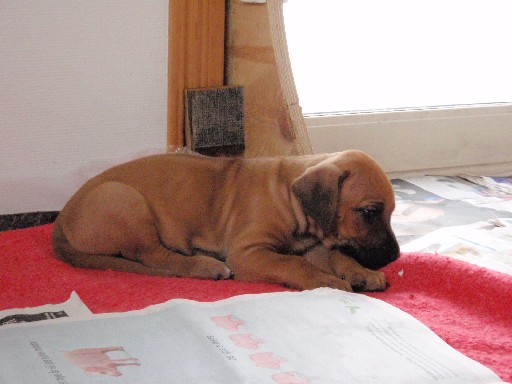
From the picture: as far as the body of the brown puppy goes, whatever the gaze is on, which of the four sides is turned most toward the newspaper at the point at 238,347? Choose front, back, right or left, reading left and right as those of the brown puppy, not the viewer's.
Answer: right

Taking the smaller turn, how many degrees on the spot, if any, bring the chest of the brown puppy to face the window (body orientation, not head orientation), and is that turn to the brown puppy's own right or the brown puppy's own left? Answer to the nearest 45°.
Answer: approximately 45° to the brown puppy's own left

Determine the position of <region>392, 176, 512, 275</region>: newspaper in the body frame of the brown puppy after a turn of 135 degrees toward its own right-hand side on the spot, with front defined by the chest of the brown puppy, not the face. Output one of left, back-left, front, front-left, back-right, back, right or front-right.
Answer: back

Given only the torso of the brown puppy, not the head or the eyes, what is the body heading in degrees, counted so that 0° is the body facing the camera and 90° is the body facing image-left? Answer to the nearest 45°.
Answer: approximately 270°

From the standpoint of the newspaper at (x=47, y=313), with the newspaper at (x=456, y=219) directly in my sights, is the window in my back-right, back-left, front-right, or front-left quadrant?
front-left
